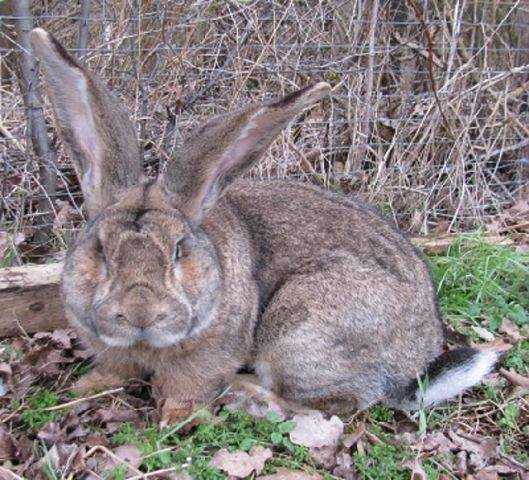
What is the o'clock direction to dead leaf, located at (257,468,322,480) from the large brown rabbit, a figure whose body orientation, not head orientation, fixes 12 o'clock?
The dead leaf is roughly at 10 o'clock from the large brown rabbit.

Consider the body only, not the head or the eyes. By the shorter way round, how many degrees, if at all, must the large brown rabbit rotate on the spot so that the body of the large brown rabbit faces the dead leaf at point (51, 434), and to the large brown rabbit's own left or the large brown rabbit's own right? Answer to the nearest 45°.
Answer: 0° — it already faces it

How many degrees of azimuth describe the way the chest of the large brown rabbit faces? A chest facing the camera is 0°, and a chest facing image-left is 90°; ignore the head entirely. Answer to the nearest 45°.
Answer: approximately 45°

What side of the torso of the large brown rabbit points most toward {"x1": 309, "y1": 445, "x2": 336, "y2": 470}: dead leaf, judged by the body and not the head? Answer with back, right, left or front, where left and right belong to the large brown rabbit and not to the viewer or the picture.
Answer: left

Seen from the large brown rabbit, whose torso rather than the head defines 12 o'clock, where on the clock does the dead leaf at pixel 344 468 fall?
The dead leaf is roughly at 9 o'clock from the large brown rabbit.

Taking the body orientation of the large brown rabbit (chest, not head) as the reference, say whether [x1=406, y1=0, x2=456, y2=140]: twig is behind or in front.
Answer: behind

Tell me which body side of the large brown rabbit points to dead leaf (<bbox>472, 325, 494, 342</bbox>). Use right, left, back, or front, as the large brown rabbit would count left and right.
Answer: back

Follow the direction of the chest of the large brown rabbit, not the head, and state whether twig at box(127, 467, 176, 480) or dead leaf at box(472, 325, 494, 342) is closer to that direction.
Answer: the twig

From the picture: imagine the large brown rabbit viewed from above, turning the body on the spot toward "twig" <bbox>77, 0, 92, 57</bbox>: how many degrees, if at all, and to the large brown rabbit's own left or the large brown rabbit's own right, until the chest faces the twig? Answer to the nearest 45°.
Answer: approximately 90° to the large brown rabbit's own right
